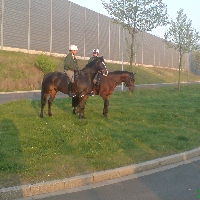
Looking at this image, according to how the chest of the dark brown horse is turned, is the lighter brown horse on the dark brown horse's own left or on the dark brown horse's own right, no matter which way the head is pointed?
on the dark brown horse's own left

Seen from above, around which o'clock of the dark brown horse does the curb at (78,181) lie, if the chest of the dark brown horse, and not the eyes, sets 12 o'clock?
The curb is roughly at 3 o'clock from the dark brown horse.

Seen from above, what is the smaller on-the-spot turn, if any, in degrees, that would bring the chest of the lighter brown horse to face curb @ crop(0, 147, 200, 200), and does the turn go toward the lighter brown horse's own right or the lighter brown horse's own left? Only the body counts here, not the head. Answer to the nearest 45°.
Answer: approximately 90° to the lighter brown horse's own right

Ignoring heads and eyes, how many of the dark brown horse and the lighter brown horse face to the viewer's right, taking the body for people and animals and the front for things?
2

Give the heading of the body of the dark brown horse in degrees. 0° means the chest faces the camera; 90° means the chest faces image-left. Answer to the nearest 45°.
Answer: approximately 270°

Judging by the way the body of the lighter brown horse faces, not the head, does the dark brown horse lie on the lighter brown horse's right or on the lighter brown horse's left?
on the lighter brown horse's right

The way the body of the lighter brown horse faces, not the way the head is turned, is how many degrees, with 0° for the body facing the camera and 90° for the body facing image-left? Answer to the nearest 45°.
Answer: approximately 270°

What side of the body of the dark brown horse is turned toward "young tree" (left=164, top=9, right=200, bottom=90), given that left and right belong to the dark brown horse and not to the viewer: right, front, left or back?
left

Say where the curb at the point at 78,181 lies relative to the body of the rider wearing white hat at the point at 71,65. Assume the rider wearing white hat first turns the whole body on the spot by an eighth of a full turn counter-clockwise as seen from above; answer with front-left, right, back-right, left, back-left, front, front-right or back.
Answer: right

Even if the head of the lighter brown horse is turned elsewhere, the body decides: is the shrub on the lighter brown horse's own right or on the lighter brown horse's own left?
on the lighter brown horse's own left

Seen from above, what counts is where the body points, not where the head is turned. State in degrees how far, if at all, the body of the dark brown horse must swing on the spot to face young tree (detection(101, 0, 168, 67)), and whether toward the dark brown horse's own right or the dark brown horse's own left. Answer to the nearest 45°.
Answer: approximately 90° to the dark brown horse's own left

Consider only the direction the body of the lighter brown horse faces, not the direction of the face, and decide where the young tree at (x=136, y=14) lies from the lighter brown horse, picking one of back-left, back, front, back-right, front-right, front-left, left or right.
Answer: left

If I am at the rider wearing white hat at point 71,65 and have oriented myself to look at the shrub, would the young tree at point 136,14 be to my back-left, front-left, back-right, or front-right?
front-right
